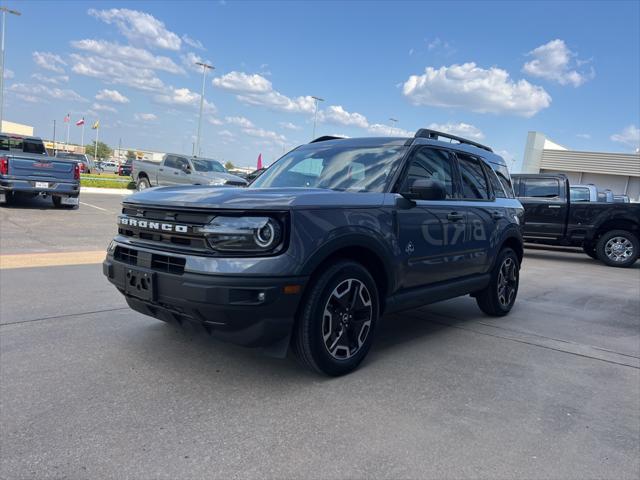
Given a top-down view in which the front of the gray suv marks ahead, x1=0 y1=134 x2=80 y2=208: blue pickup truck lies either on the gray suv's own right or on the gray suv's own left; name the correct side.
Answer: on the gray suv's own right

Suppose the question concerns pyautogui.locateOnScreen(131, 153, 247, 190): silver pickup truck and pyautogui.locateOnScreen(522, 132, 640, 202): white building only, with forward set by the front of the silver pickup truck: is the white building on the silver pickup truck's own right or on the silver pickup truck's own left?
on the silver pickup truck's own left

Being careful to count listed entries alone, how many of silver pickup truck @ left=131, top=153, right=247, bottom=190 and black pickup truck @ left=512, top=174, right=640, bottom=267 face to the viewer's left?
1

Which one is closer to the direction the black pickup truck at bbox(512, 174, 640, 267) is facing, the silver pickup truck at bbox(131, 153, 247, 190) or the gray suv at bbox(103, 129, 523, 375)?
the silver pickup truck

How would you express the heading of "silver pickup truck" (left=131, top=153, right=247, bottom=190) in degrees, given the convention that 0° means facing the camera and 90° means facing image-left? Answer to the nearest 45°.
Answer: approximately 315°

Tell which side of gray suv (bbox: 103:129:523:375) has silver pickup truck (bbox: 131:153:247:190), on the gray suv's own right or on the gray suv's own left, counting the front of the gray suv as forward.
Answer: on the gray suv's own right

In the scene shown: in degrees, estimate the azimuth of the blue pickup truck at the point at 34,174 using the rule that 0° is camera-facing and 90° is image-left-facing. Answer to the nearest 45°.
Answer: approximately 135°

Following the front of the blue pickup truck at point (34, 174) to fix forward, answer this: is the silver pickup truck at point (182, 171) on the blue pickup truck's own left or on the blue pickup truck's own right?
on the blue pickup truck's own right

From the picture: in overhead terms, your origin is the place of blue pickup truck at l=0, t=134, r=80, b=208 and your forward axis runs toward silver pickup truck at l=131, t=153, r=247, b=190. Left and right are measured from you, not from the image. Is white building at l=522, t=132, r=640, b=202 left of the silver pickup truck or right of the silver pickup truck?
right

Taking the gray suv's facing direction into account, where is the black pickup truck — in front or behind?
behind

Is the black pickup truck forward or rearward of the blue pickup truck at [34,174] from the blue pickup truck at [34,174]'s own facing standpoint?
rearward

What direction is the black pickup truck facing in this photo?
to the viewer's left

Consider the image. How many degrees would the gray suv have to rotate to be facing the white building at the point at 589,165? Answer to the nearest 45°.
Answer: approximately 180°

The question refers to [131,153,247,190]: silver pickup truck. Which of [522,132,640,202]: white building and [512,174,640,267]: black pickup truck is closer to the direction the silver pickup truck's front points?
the black pickup truck

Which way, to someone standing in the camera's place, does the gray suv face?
facing the viewer and to the left of the viewer
